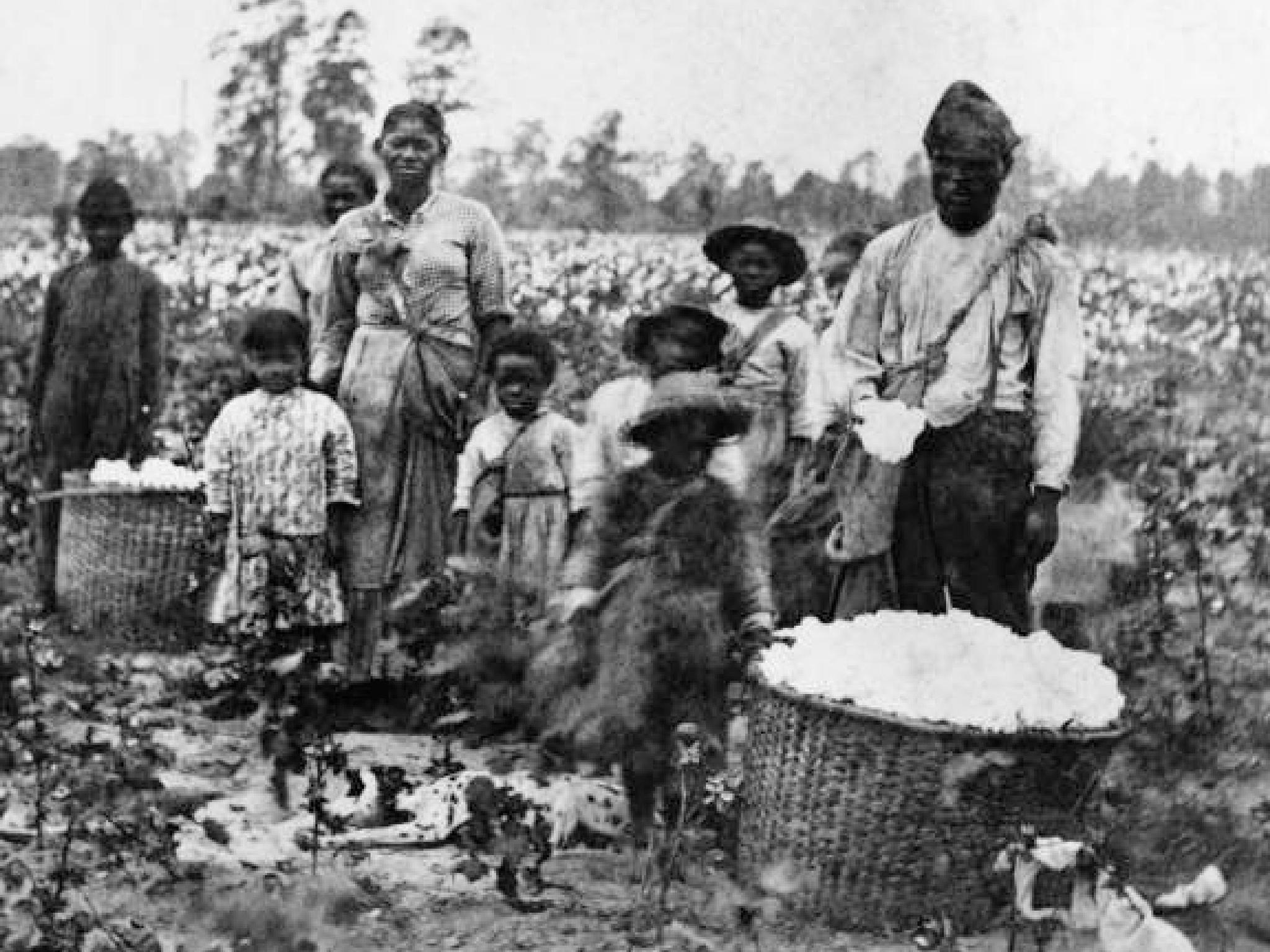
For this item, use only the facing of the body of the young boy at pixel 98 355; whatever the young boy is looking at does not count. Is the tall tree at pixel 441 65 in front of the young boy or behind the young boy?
behind

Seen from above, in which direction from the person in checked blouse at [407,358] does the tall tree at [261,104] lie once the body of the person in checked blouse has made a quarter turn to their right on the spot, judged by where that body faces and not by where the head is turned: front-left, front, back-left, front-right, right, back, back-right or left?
right

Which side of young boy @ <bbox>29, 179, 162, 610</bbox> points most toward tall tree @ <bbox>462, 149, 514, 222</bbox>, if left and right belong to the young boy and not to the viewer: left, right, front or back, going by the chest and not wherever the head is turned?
back

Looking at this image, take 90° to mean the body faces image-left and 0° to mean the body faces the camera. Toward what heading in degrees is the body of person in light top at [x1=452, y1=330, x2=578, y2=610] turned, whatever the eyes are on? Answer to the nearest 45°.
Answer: approximately 0°

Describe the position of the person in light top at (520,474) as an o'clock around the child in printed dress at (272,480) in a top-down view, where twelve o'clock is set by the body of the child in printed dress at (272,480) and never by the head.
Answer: the person in light top at (520,474) is roughly at 9 o'clock from the child in printed dress at (272,480).

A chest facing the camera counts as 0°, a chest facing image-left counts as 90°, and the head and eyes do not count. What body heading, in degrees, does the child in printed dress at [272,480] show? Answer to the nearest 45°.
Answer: approximately 0°

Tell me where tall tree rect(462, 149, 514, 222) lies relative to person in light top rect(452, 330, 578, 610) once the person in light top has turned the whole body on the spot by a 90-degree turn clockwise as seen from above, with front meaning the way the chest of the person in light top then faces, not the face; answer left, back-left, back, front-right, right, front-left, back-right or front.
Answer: right

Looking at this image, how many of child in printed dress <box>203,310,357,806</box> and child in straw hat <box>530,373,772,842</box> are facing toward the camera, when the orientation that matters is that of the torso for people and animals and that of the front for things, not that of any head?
2
